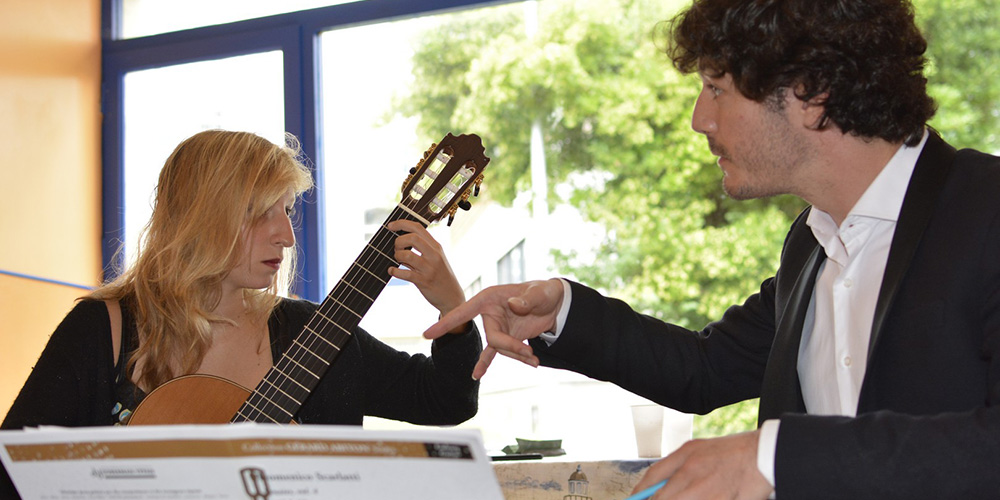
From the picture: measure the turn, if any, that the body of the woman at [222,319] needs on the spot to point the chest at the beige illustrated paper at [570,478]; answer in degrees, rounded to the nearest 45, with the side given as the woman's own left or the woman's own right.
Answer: approximately 45° to the woman's own left

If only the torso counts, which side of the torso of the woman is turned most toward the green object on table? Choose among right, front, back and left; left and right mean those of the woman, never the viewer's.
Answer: left

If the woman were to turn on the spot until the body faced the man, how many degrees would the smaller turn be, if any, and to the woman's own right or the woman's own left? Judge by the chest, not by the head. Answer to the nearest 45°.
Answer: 0° — they already face them

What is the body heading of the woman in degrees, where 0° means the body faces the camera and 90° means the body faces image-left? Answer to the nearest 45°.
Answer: approximately 315°
